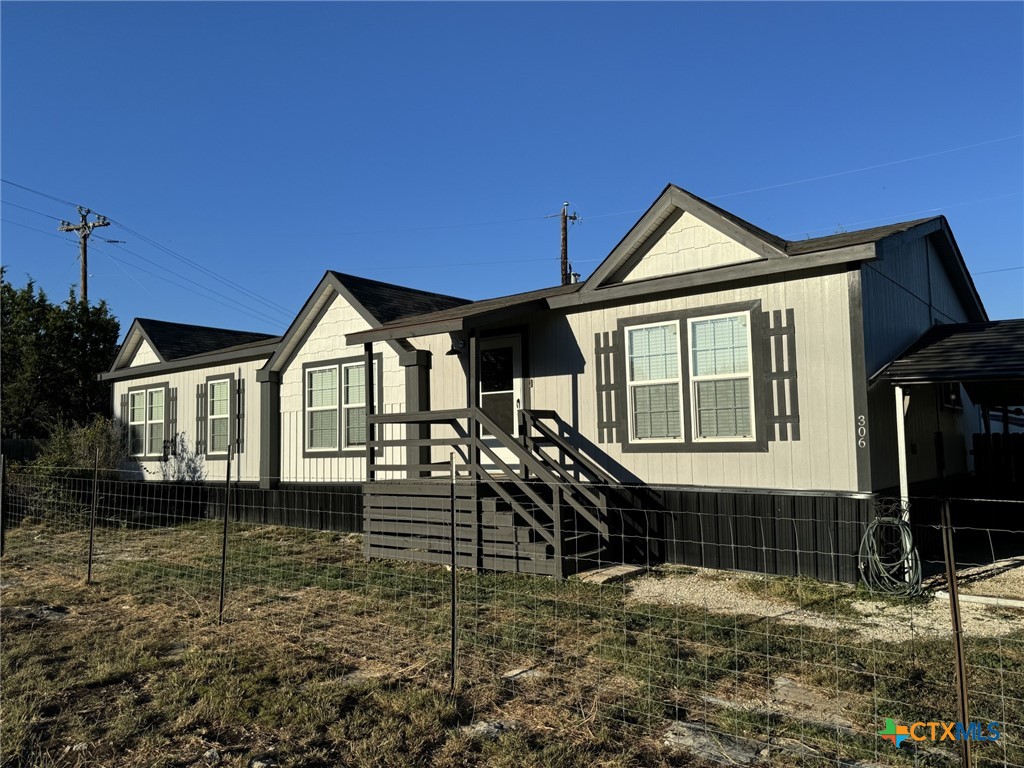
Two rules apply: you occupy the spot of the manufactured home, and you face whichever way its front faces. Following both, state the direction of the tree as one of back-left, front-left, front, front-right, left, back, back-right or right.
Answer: right

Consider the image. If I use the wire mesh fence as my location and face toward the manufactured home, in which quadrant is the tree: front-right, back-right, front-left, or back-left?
front-left

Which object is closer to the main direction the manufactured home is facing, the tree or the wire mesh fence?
the wire mesh fence

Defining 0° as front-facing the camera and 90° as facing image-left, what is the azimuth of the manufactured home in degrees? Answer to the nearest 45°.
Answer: approximately 45°
